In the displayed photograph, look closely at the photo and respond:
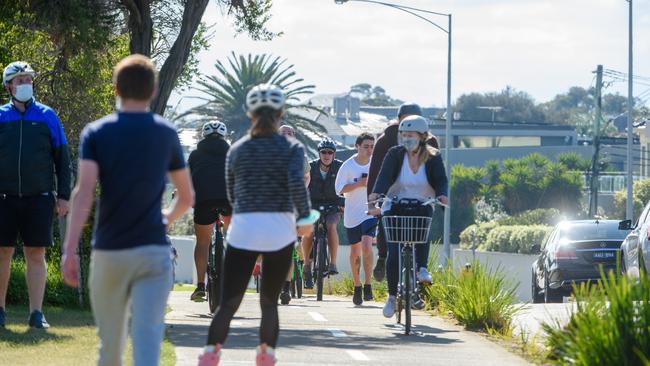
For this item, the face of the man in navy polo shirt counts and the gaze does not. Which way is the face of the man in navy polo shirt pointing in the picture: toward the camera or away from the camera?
away from the camera

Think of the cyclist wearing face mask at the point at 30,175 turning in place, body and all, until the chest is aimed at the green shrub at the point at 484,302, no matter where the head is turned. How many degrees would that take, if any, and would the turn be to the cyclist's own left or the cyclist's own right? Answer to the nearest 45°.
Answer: approximately 90° to the cyclist's own left

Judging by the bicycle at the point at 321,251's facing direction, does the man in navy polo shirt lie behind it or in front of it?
in front

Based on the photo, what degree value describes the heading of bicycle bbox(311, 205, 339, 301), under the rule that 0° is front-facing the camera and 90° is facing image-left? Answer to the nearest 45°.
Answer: approximately 0°

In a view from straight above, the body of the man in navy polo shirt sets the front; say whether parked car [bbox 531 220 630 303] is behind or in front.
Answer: in front

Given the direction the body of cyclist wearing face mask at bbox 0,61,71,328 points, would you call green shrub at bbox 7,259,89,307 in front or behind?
behind

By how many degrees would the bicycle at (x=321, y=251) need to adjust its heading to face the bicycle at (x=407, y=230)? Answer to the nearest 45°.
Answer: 0° — it already faces it

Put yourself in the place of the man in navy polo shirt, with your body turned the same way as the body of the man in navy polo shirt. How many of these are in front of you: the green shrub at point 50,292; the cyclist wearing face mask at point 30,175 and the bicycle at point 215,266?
3

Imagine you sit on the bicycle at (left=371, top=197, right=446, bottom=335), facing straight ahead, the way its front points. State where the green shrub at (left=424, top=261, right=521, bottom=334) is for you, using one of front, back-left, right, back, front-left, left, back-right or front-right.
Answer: back-left
